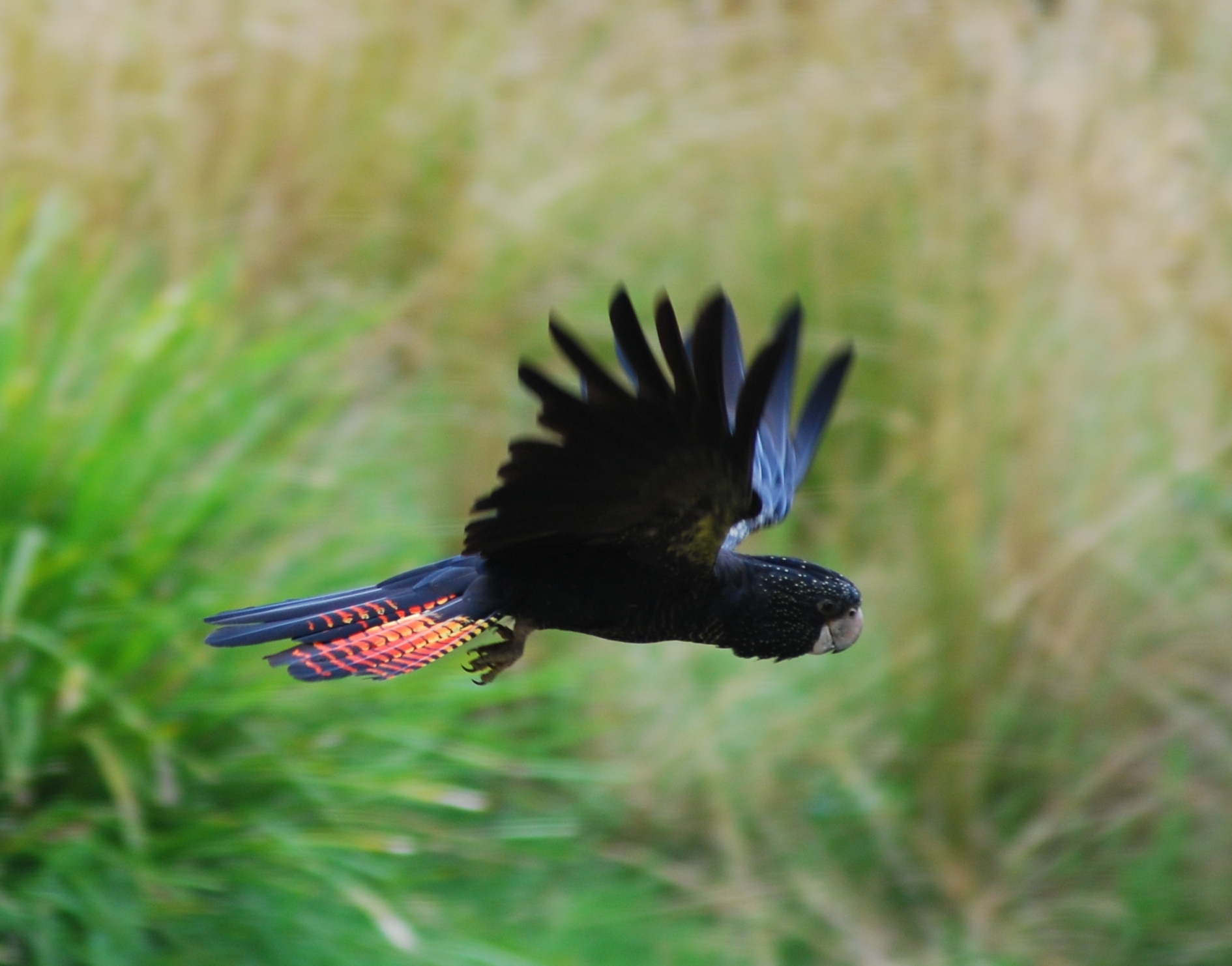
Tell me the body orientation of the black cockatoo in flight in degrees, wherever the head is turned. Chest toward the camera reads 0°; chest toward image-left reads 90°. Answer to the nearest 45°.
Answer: approximately 270°
